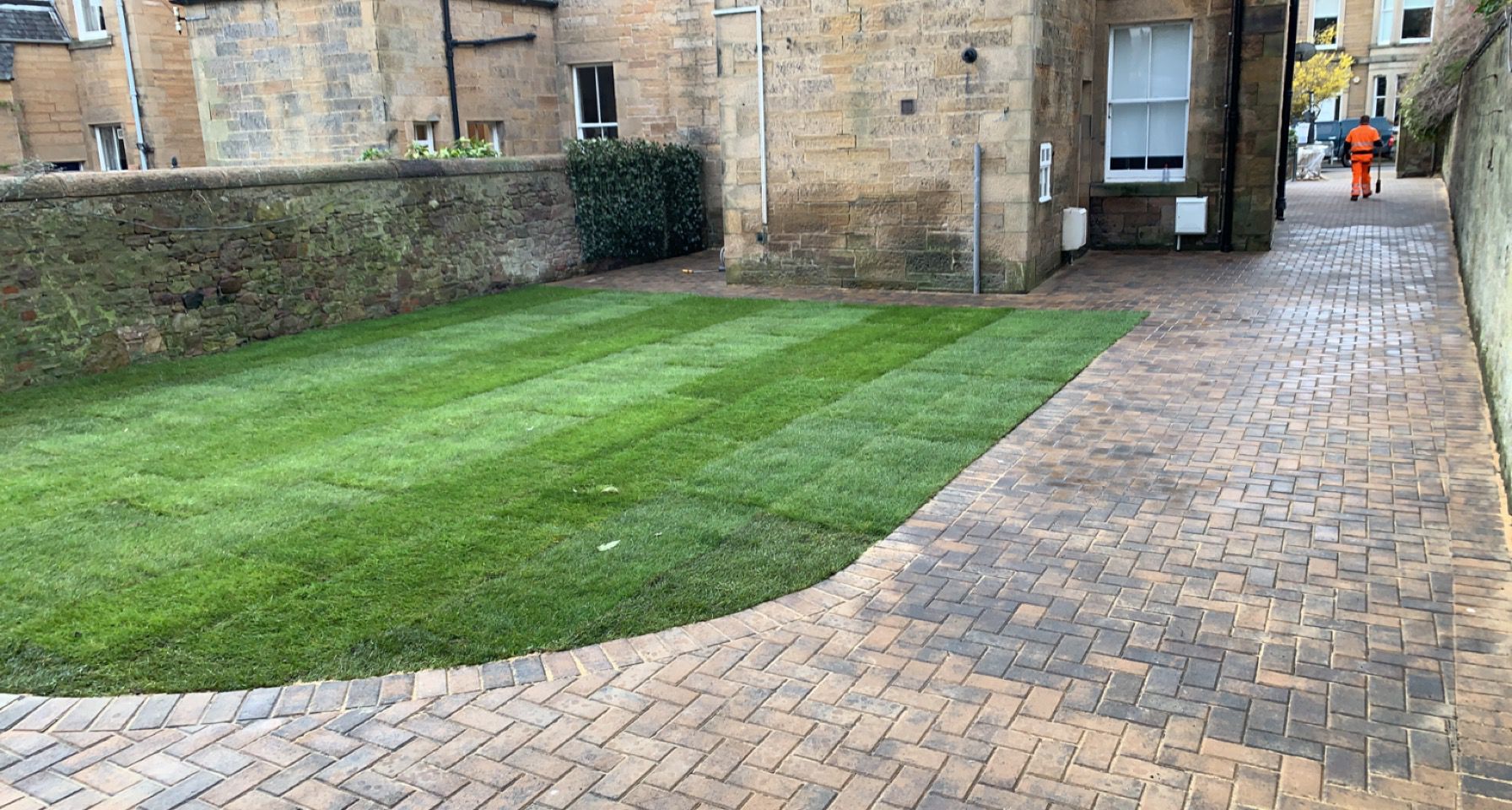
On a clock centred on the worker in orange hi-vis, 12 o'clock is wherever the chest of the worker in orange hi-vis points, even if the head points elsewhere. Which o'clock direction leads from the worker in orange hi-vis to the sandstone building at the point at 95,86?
The sandstone building is roughly at 8 o'clock from the worker in orange hi-vis.

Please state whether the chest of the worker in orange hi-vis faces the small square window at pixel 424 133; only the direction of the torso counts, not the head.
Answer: no

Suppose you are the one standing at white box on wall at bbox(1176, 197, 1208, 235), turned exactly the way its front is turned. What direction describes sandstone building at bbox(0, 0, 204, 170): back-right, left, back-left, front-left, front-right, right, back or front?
right

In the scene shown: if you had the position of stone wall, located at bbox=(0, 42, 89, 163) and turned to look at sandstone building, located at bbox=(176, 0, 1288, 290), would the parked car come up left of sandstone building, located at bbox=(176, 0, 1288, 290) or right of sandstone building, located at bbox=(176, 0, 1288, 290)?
left

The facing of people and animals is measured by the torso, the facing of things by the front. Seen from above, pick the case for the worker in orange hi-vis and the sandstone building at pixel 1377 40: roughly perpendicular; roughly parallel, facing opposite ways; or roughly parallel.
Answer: roughly parallel, facing opposite ways

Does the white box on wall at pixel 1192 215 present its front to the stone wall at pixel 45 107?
no

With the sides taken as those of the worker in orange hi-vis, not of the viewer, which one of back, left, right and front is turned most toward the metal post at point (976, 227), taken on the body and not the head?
back

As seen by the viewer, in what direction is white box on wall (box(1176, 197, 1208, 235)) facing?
toward the camera

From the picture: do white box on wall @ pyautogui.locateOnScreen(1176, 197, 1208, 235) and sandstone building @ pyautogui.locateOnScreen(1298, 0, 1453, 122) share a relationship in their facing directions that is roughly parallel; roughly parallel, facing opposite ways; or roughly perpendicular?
roughly parallel

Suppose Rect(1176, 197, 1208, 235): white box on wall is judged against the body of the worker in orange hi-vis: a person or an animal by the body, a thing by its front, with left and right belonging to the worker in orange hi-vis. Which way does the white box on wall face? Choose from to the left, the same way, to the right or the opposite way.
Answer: the opposite way

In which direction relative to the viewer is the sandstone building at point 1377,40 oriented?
toward the camera

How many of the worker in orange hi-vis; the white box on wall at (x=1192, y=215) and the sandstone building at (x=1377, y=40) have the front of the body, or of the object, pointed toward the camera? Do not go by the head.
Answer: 2

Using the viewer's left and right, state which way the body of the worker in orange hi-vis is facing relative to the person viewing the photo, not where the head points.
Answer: facing away from the viewer

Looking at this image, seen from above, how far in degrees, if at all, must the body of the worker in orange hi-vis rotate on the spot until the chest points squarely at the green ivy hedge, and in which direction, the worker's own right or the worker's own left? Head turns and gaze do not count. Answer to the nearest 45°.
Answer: approximately 135° to the worker's own left

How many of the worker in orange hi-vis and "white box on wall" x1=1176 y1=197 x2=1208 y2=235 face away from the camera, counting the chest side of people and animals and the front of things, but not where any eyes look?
1

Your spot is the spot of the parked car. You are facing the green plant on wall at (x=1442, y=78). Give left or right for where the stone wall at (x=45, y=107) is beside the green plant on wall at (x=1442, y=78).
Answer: right

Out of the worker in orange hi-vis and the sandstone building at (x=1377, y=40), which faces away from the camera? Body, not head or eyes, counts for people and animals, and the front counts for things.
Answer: the worker in orange hi-vis

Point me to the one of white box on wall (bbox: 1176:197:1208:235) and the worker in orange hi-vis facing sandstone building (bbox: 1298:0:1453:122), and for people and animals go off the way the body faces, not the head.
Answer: the worker in orange hi-vis

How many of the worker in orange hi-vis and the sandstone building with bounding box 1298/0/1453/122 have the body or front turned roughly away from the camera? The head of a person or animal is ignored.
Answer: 1
